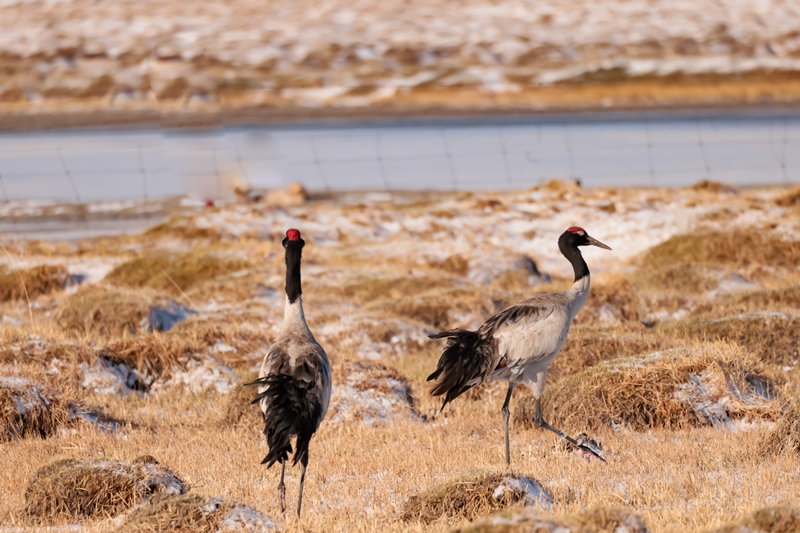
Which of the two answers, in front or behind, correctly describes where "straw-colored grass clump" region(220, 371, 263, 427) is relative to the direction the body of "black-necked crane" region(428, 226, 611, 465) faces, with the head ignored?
behind

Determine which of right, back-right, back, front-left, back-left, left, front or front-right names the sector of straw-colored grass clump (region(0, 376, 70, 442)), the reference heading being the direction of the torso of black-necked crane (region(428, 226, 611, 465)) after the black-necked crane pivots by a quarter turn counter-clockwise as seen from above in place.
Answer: left

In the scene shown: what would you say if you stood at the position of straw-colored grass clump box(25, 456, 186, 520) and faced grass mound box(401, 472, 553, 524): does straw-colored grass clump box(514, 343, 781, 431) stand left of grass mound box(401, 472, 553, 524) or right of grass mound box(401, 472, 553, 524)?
left

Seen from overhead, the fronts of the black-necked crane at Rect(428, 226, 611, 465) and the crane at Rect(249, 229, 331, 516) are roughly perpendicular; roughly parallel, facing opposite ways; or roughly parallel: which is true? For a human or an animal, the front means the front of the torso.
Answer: roughly perpendicular

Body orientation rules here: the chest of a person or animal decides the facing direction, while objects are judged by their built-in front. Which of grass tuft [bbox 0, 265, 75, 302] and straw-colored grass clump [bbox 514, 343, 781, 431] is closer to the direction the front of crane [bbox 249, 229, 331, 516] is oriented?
the grass tuft

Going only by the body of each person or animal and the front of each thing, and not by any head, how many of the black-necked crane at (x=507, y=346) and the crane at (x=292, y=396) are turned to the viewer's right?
1

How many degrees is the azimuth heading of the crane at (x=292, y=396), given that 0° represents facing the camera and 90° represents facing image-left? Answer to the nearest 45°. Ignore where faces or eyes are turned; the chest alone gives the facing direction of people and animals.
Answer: approximately 180°

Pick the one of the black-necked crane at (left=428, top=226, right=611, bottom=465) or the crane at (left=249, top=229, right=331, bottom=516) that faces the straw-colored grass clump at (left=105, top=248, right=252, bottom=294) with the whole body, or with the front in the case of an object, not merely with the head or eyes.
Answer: the crane

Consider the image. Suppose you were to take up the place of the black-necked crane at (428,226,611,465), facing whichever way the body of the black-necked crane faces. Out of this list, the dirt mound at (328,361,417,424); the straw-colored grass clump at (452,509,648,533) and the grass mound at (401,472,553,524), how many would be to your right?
2

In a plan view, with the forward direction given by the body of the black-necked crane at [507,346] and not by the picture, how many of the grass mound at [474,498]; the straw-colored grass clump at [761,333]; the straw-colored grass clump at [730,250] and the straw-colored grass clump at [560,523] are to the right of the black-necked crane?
2

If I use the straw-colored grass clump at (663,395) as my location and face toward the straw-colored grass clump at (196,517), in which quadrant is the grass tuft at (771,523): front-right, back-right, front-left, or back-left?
front-left

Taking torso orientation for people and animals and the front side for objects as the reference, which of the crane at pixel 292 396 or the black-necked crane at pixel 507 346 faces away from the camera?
the crane

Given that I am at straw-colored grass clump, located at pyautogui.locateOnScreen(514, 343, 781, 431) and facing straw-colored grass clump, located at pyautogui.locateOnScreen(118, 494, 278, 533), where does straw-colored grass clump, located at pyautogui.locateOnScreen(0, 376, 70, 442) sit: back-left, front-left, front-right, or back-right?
front-right

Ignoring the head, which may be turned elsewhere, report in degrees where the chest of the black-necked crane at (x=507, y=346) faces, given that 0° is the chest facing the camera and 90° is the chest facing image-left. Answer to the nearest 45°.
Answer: approximately 270°
